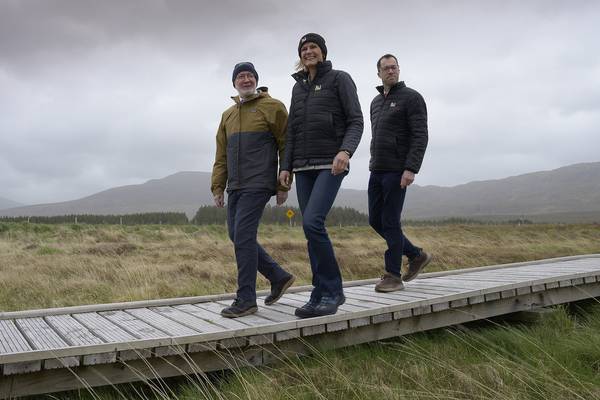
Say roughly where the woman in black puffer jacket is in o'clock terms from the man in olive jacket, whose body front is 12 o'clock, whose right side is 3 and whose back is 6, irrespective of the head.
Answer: The woman in black puffer jacket is roughly at 8 o'clock from the man in olive jacket.

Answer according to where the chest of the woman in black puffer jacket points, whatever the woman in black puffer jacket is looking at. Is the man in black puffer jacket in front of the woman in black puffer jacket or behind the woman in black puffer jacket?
behind

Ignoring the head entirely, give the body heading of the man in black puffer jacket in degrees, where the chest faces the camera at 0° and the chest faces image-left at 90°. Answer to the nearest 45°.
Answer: approximately 45°

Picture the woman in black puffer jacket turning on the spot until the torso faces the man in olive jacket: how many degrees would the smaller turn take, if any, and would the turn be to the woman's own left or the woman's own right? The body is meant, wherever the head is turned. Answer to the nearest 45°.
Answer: approximately 45° to the woman's own right

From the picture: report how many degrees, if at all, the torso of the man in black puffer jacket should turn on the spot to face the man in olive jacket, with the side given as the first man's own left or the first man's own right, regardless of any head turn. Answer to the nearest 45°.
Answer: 0° — they already face them

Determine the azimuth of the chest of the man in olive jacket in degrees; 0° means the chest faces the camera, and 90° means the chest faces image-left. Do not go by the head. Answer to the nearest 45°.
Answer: approximately 45°

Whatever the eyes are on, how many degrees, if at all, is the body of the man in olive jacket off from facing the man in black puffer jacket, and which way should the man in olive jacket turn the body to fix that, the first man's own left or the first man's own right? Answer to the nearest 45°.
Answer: approximately 180°
